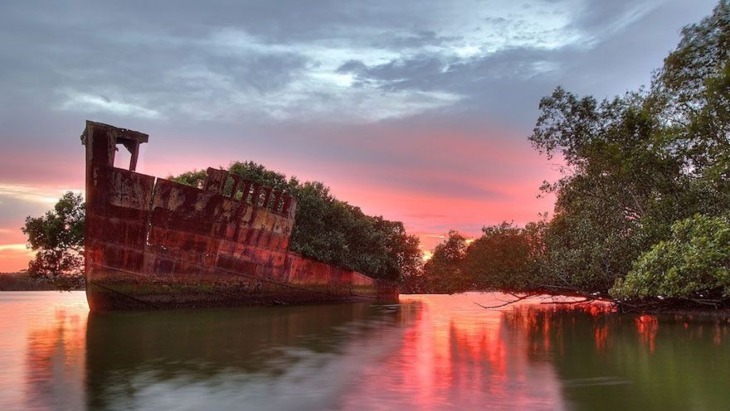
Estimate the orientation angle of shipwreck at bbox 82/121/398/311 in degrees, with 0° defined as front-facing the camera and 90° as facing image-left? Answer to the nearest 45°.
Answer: approximately 45°
